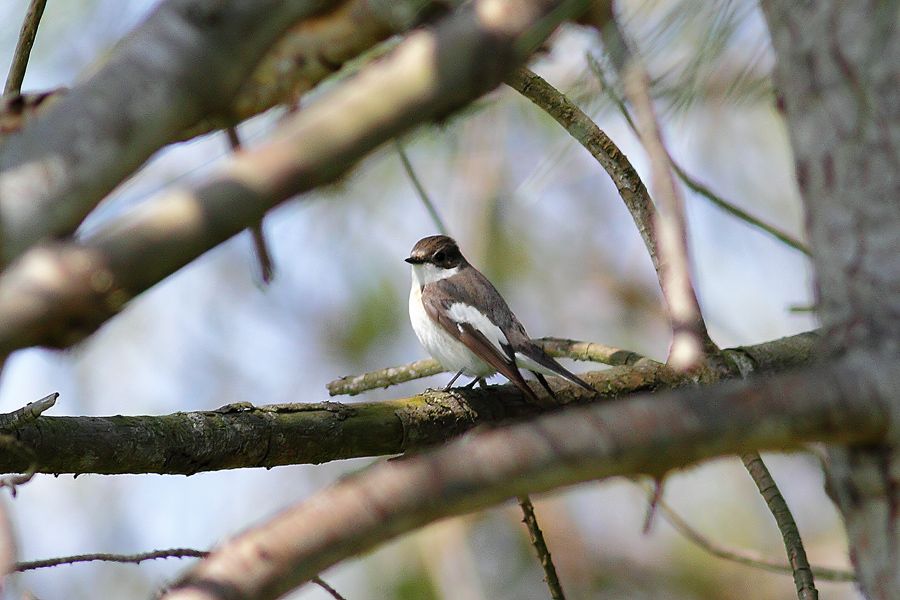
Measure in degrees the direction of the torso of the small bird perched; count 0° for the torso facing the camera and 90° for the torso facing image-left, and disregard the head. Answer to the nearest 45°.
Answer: approximately 90°

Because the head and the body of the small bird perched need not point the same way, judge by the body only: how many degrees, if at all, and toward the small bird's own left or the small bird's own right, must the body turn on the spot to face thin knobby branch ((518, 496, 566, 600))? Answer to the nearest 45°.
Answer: approximately 90° to the small bird's own left
